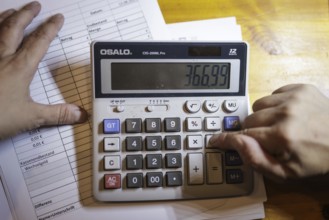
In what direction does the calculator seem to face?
toward the camera
